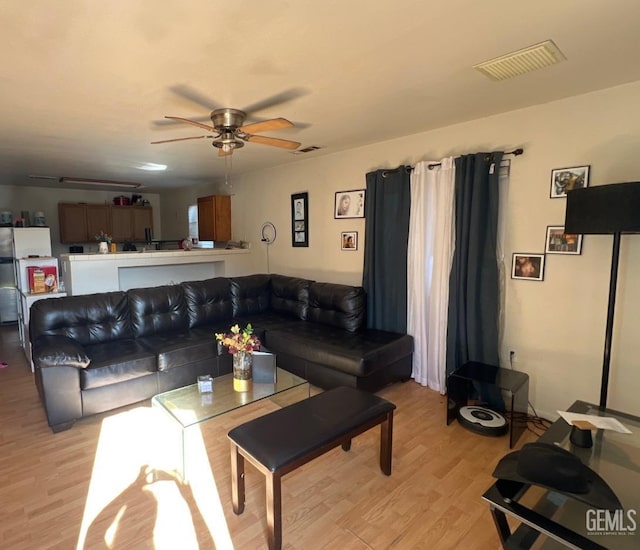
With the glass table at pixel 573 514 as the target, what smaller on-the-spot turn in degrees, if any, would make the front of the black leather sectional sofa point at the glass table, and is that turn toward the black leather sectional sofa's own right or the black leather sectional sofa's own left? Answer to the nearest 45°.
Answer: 0° — it already faces it

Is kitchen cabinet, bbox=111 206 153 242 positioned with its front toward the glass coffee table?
yes

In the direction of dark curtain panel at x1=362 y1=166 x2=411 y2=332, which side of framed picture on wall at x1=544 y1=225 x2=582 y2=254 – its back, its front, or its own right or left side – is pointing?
right

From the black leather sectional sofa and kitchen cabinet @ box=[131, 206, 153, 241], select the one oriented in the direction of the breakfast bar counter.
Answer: the kitchen cabinet
